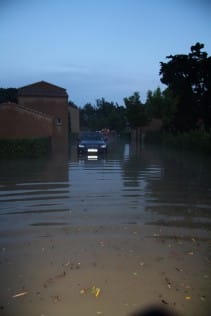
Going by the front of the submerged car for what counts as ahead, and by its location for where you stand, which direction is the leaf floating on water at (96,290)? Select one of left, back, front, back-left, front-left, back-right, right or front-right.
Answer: front

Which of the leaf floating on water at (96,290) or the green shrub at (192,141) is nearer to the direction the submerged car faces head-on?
the leaf floating on water

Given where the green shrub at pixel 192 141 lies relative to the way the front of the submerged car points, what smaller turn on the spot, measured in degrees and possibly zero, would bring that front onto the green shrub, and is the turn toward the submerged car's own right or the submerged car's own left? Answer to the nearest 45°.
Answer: approximately 90° to the submerged car's own left

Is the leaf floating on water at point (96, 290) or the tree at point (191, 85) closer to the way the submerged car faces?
the leaf floating on water

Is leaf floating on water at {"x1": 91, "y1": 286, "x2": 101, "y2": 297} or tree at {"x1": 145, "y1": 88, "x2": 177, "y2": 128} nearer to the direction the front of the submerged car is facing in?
the leaf floating on water

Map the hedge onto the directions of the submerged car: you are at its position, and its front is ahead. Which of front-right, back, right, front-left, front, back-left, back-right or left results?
front-right

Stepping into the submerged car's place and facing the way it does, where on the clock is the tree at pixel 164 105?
The tree is roughly at 7 o'clock from the submerged car.

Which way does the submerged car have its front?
toward the camera

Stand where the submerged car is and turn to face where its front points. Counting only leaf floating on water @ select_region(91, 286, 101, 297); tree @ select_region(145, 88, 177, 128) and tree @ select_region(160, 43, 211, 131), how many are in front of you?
1

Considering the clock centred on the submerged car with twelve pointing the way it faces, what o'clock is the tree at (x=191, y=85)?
The tree is roughly at 7 o'clock from the submerged car.

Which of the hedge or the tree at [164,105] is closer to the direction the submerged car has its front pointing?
the hedge

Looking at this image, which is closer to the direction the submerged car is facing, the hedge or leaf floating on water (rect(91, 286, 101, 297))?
the leaf floating on water
